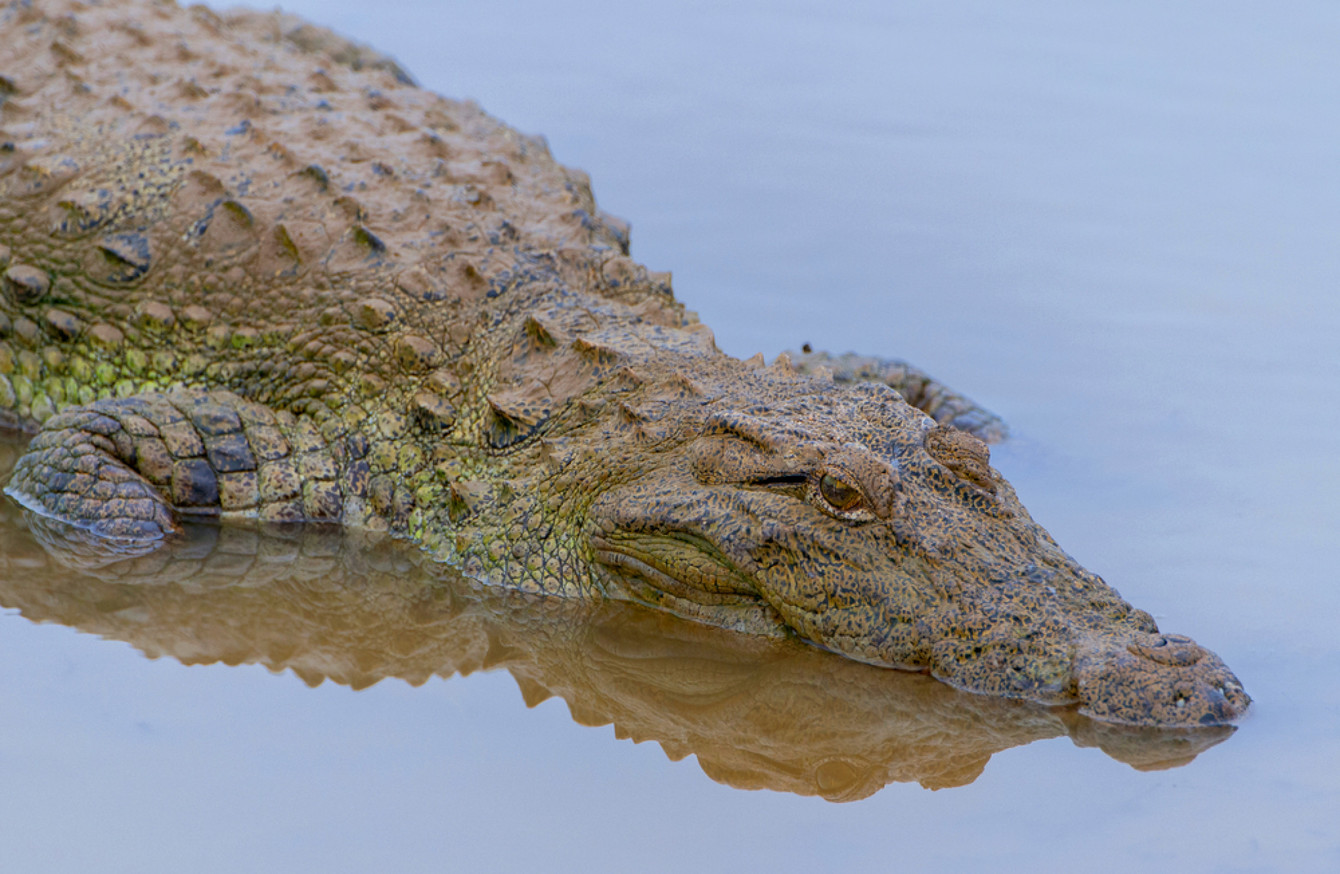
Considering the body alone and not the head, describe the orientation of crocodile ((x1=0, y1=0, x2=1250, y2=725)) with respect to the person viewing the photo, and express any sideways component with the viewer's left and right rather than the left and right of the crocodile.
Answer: facing the viewer and to the right of the viewer
